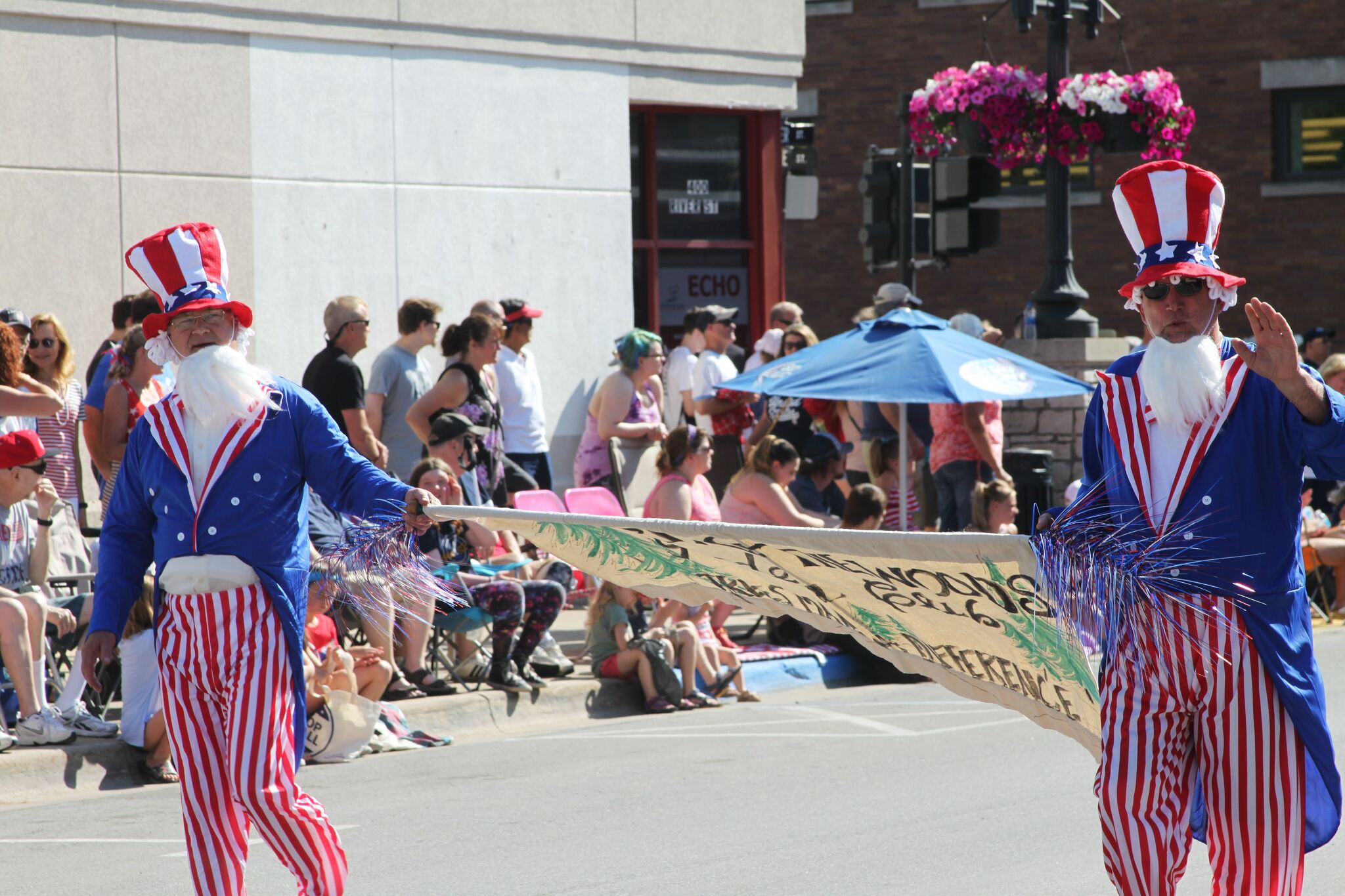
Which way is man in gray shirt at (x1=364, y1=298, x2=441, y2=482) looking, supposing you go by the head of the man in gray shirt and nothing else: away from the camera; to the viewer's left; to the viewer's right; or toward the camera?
to the viewer's right

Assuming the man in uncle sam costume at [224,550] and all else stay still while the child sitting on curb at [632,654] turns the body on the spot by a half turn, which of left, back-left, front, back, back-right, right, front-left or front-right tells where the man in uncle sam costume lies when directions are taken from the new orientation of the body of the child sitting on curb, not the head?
left

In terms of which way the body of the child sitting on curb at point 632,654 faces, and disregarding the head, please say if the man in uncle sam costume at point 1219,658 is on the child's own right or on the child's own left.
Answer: on the child's own right

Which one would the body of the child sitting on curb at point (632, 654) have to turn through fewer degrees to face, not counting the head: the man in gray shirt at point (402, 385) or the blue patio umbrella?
the blue patio umbrella

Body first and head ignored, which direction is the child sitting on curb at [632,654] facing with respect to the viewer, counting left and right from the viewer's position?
facing to the right of the viewer

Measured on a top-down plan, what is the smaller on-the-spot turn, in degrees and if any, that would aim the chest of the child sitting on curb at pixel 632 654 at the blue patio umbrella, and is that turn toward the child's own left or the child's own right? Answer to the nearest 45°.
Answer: approximately 45° to the child's own left

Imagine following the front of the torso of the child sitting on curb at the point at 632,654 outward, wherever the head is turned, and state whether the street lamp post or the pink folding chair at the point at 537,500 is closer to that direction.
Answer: the street lamp post
